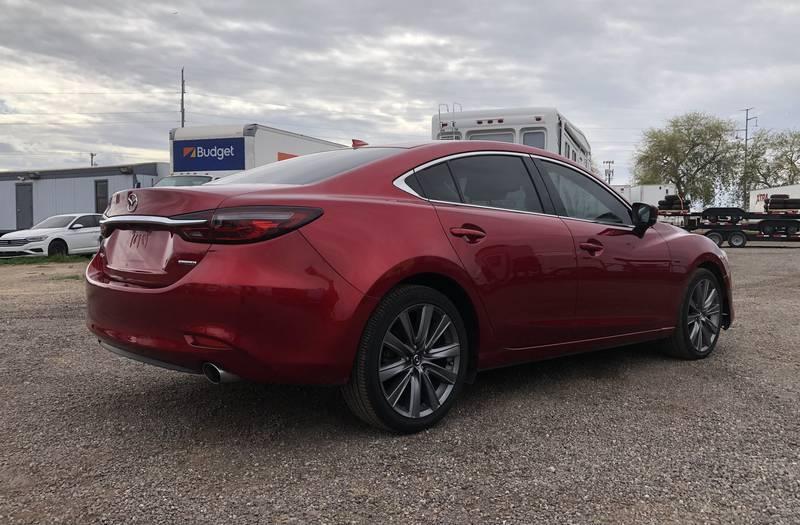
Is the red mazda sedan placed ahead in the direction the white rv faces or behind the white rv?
behind

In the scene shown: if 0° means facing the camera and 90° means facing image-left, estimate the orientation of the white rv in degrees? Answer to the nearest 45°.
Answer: approximately 225°

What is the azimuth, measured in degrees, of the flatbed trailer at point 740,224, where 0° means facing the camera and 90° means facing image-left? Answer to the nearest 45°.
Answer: approximately 270°

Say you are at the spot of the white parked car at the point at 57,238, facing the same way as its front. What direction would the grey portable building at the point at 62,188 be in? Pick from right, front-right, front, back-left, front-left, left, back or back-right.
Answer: back-right

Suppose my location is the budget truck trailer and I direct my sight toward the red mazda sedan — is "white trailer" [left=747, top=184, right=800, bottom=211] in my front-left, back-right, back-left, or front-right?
back-left
